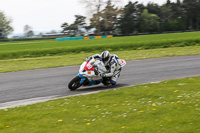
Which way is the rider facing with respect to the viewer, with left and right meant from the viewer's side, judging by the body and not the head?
facing the viewer and to the left of the viewer
